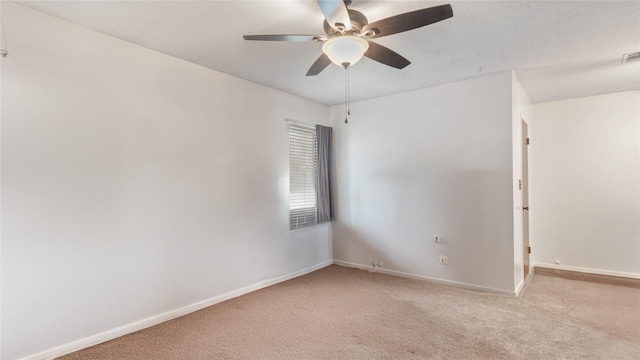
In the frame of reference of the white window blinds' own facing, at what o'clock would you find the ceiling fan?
The ceiling fan is roughly at 1 o'clock from the white window blinds.

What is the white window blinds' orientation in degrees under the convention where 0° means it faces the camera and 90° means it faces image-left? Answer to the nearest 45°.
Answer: approximately 315°
